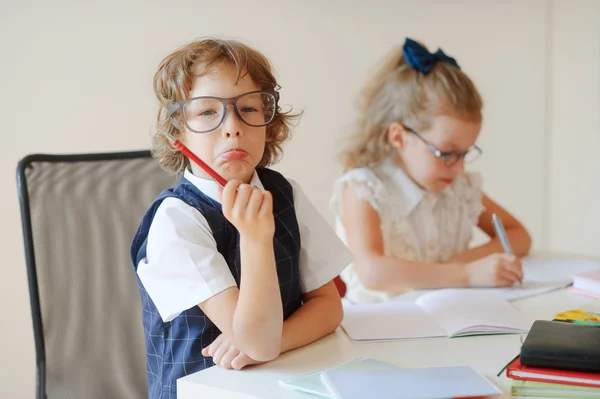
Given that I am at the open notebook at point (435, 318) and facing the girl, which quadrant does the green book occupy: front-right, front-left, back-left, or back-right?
back-right

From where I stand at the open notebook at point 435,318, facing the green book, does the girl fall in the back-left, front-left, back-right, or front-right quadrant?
back-left

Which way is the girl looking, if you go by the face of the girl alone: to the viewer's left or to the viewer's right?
to the viewer's right

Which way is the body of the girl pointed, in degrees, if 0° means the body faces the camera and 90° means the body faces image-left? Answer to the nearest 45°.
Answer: approximately 315°
